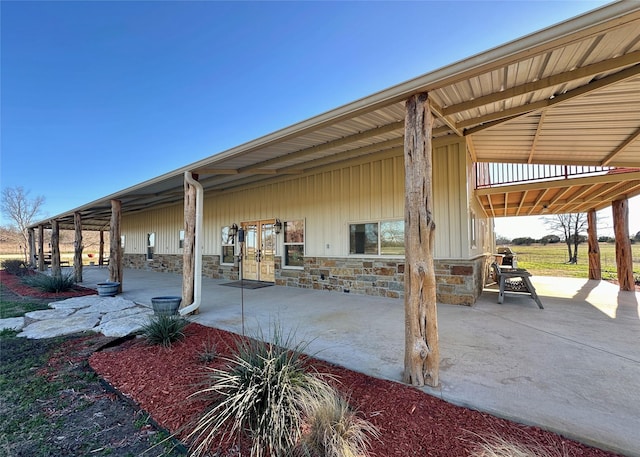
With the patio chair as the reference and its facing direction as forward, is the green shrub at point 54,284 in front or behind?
behind

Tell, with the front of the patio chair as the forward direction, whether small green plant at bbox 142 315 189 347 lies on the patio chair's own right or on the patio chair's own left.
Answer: on the patio chair's own right

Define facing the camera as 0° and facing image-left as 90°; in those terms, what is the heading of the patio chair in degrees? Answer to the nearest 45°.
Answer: approximately 270°

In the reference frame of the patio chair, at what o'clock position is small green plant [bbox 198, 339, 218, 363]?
The small green plant is roughly at 4 o'clock from the patio chair.

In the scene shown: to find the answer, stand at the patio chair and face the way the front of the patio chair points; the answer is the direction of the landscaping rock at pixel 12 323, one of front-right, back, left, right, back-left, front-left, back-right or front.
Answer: back-right

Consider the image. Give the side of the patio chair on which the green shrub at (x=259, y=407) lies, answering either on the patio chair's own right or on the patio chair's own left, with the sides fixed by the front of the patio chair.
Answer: on the patio chair's own right

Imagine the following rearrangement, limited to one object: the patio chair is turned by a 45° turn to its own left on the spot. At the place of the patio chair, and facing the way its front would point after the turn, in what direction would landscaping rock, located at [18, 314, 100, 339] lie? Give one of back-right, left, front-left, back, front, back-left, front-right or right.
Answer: back

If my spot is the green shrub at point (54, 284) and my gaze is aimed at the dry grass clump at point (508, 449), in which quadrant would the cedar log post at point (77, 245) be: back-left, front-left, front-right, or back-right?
back-left

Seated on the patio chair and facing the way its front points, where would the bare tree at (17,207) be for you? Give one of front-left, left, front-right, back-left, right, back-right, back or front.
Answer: back
